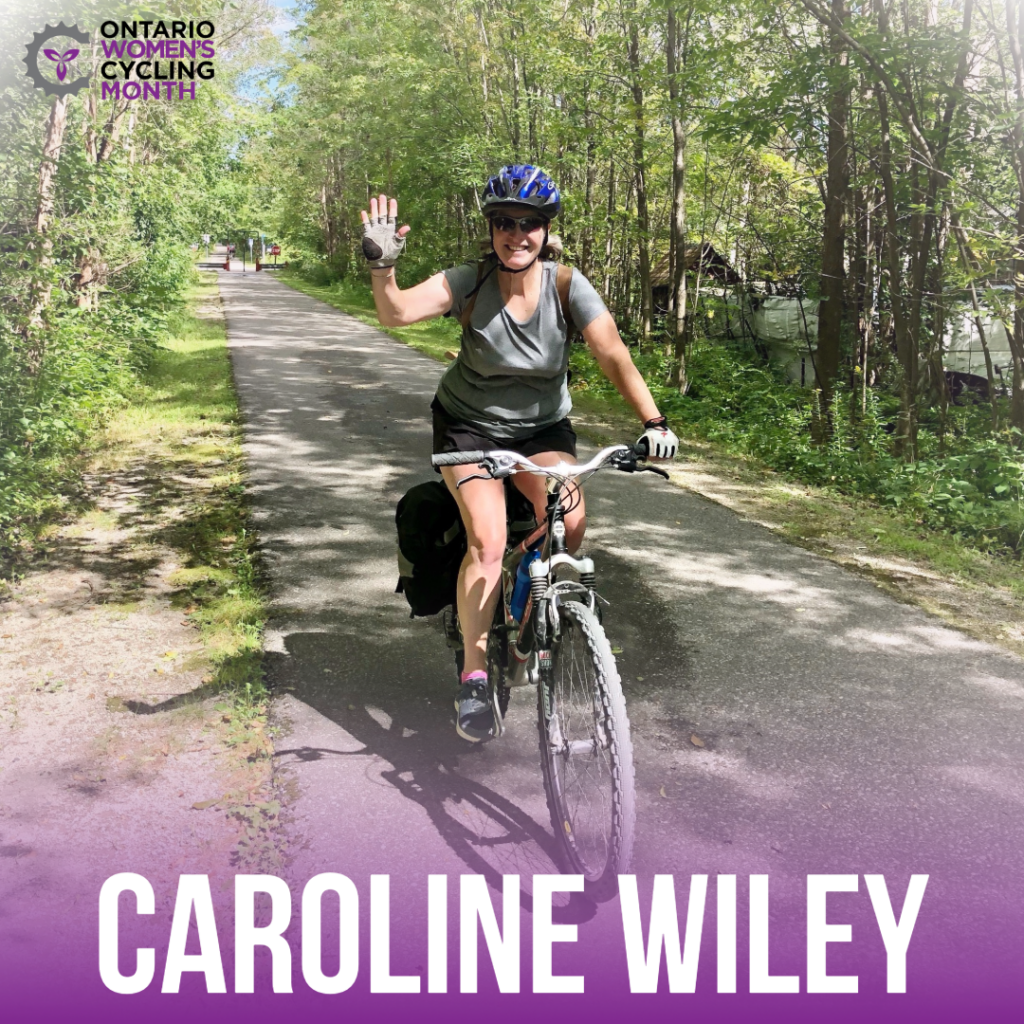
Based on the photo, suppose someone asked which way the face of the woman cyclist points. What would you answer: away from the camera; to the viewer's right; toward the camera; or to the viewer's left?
toward the camera

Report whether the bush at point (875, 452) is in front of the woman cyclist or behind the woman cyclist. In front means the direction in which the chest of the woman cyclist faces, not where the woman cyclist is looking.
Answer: behind

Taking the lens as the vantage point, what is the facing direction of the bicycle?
facing the viewer

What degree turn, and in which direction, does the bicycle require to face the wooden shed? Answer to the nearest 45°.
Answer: approximately 180°

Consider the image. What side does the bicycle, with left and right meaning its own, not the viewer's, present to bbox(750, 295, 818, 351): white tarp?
back

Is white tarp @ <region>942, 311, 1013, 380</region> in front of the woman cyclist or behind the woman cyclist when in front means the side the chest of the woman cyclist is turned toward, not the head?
behind

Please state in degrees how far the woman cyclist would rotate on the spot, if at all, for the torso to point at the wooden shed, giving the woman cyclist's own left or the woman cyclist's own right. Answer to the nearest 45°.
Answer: approximately 180°

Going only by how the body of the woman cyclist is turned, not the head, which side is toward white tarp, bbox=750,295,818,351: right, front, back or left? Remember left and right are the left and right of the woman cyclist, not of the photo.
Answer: back

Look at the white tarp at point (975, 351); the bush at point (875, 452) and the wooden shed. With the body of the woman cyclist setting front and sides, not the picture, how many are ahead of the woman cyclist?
0
